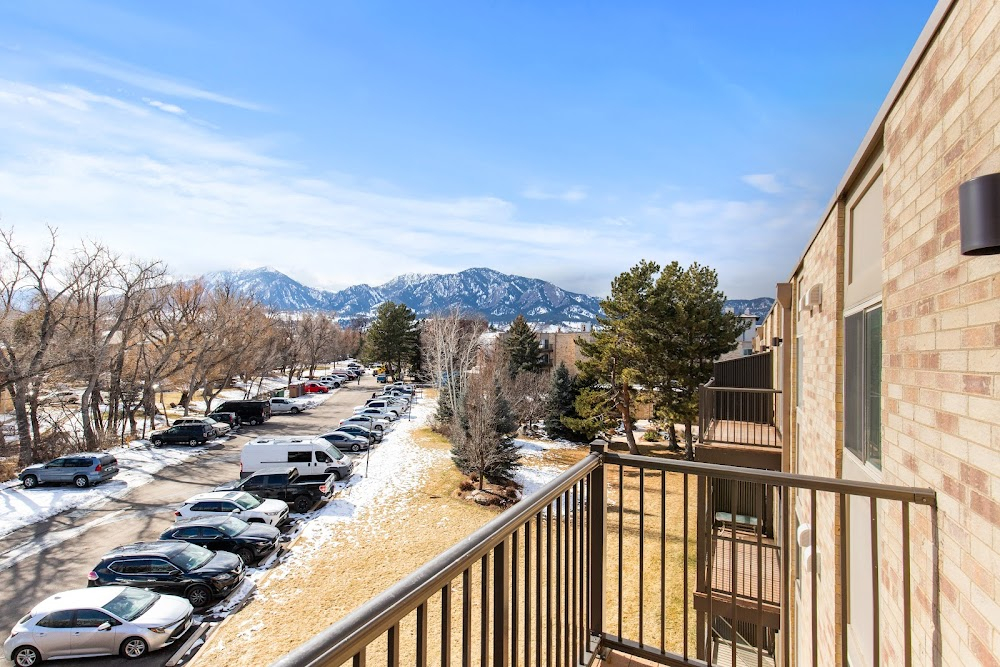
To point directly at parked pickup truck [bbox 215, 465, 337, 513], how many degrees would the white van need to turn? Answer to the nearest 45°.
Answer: approximately 90° to its right

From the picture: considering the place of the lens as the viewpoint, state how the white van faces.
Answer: facing to the right of the viewer

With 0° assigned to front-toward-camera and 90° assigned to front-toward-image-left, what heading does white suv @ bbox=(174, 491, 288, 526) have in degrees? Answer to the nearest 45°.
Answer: approximately 315°

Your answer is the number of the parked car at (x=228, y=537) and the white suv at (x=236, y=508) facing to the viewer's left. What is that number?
0

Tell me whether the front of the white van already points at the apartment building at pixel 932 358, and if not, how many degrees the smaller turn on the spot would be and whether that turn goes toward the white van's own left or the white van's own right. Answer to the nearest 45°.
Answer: approximately 90° to the white van's own right

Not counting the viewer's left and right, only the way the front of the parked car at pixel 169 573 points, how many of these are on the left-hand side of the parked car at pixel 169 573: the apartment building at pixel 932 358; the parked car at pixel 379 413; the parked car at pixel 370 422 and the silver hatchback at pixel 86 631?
2

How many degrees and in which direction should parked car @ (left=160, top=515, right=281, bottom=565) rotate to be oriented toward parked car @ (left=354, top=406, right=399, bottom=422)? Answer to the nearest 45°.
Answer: approximately 90° to its left

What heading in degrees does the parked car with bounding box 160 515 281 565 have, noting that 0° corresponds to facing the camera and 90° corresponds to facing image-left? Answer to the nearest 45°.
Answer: approximately 315°

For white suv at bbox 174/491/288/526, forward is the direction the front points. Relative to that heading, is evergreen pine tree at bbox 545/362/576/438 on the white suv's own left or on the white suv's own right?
on the white suv's own left

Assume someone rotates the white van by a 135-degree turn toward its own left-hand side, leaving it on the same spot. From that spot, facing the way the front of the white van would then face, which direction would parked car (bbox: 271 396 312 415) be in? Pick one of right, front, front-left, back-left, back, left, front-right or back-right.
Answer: front-right

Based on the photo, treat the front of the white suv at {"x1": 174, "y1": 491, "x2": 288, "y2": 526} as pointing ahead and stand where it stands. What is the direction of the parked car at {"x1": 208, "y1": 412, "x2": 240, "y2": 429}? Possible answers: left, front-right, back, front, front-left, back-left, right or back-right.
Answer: back-left

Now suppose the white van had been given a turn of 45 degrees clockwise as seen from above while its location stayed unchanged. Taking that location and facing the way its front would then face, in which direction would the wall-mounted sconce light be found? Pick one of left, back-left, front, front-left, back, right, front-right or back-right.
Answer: front-right

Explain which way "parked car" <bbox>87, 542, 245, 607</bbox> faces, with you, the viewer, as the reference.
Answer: facing the viewer and to the right of the viewer

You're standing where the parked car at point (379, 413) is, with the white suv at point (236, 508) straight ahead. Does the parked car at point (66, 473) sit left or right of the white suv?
right

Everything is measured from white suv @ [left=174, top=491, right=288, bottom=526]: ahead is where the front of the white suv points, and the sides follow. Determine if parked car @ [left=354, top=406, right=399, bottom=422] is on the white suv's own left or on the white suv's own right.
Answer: on the white suv's own left
